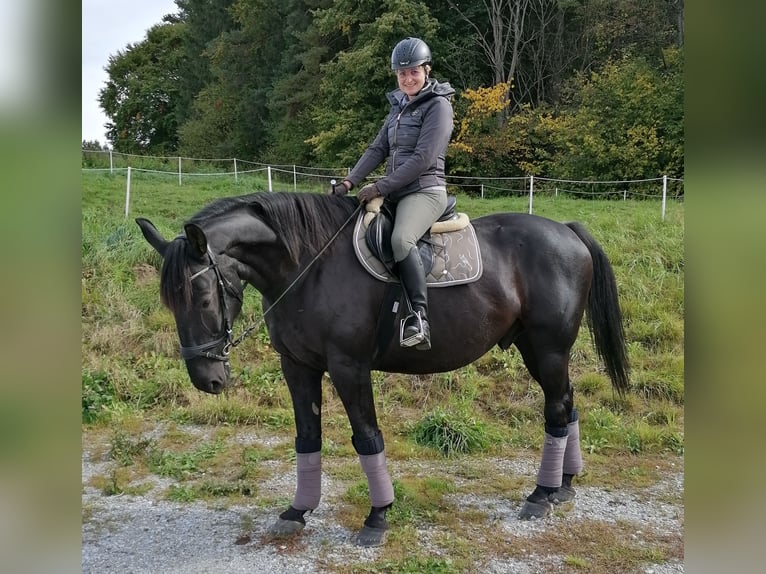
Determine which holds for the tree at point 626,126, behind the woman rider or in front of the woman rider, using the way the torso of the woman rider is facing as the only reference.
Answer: behind

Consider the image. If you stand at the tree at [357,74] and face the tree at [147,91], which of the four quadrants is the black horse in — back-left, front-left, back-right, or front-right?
back-left

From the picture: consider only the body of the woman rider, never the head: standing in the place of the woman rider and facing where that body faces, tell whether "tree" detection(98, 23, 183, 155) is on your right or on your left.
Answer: on your right

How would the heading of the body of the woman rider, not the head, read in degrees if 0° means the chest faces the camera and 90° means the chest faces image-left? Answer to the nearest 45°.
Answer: approximately 45°

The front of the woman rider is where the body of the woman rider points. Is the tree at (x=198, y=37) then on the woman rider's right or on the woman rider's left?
on the woman rider's right

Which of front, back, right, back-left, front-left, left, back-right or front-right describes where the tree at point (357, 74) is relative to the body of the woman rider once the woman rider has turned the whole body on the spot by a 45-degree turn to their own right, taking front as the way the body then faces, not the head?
right
